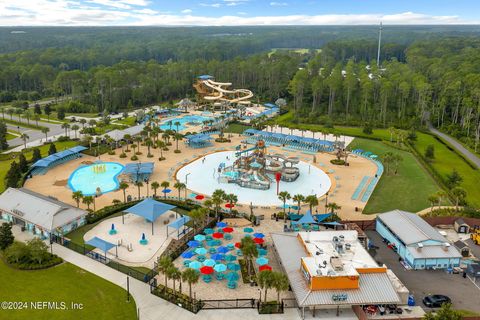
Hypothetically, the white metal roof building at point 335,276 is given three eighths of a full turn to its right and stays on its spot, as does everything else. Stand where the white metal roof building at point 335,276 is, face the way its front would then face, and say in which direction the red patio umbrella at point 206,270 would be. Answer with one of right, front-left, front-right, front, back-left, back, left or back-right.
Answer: front-left

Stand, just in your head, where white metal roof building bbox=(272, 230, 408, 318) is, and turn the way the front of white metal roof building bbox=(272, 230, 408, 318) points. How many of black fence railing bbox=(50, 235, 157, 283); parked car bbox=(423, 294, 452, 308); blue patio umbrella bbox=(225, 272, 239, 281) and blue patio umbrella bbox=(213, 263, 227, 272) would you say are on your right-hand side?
3

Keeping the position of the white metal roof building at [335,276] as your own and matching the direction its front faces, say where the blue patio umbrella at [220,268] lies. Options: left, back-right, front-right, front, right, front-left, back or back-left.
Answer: right

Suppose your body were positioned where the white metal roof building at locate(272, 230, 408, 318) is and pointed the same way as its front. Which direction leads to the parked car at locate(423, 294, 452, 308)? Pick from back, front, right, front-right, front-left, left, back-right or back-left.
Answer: left

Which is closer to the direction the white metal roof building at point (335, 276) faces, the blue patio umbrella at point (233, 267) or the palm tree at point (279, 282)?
the palm tree

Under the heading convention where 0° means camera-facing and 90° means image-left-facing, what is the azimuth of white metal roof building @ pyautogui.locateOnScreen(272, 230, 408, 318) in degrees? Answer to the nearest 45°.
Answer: approximately 0°

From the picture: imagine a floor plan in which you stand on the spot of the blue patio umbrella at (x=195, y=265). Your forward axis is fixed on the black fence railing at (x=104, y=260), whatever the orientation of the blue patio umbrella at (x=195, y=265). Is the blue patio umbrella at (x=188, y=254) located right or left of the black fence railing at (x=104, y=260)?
right

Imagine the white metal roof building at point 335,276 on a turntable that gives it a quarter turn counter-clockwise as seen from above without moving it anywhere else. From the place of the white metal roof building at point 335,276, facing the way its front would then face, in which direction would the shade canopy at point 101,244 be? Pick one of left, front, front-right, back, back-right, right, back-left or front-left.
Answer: back

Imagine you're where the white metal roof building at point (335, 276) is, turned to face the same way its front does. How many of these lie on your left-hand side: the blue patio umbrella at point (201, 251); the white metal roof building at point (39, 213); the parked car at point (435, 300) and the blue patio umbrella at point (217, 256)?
1

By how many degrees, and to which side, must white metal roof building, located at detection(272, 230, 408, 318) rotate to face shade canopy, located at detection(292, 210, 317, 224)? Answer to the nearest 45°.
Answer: approximately 180°

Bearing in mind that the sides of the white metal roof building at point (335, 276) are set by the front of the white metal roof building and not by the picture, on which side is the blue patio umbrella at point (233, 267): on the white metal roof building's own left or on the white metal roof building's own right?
on the white metal roof building's own right

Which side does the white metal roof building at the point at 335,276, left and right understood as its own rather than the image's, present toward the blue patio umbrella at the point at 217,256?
right

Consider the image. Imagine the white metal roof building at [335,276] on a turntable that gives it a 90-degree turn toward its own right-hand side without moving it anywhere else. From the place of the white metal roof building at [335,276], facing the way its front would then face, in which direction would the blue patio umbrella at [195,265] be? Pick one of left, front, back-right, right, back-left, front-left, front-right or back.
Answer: front

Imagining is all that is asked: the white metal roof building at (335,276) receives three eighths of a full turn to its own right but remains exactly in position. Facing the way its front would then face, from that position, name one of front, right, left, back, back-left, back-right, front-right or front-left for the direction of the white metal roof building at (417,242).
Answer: right

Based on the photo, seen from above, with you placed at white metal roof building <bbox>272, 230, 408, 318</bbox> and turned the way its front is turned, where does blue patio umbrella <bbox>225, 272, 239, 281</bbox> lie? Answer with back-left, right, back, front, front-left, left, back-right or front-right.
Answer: right

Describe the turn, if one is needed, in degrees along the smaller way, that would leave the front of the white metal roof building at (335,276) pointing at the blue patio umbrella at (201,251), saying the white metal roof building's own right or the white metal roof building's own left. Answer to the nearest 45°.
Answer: approximately 90° to the white metal roof building's own right

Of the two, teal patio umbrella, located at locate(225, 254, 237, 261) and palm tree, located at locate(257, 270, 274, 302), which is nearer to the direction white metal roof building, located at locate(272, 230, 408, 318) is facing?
the palm tree
